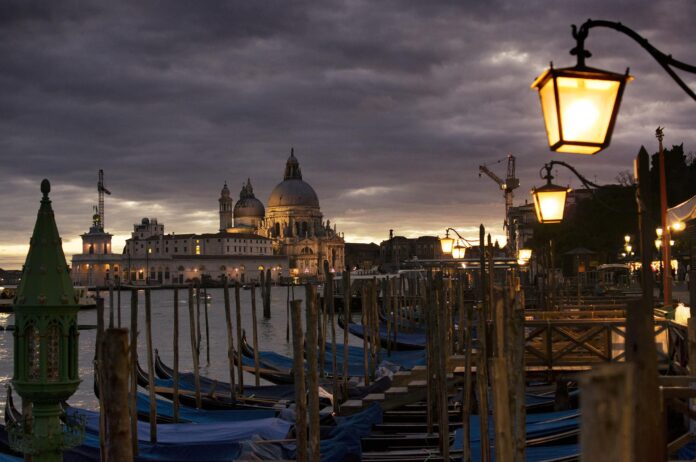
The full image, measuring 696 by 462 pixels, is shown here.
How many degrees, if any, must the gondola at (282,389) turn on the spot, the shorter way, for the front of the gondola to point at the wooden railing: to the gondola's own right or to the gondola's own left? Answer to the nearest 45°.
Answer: approximately 135° to the gondola's own left

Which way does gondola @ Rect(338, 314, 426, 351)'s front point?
to the viewer's left

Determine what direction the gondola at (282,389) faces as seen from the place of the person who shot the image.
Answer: facing to the left of the viewer

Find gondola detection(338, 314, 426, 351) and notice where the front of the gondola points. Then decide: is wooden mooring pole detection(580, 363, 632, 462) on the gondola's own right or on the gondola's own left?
on the gondola's own left

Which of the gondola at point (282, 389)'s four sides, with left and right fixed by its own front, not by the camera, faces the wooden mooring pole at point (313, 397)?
left

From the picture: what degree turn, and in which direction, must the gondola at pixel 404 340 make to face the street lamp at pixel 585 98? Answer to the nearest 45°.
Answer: approximately 90° to its left

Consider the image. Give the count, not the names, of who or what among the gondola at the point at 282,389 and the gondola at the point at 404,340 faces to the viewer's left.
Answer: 2

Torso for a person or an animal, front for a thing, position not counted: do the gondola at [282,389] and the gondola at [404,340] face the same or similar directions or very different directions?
same or similar directions
